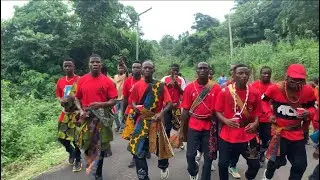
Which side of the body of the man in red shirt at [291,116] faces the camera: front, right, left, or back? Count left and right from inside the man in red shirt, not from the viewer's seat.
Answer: front

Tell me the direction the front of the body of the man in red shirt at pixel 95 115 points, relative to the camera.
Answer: toward the camera

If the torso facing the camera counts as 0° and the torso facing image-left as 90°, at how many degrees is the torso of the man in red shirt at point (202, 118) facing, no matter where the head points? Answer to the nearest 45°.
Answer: approximately 0°

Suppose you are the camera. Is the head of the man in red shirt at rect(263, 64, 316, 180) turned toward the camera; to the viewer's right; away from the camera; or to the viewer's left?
toward the camera

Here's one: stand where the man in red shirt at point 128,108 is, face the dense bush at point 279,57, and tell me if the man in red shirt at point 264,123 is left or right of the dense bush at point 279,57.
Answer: right

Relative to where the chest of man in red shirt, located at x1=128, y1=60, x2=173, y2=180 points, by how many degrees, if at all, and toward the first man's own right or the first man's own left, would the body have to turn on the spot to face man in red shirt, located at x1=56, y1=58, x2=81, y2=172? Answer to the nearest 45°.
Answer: approximately 135° to the first man's own right

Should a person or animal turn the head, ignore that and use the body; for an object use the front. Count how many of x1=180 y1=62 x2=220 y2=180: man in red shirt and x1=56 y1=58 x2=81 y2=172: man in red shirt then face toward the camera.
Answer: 2

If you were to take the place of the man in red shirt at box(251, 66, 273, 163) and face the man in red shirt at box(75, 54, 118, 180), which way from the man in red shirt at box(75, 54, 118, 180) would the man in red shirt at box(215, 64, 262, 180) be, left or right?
left

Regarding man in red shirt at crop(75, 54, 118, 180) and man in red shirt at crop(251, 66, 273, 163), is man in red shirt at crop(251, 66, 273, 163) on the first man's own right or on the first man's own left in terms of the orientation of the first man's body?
on the first man's own left

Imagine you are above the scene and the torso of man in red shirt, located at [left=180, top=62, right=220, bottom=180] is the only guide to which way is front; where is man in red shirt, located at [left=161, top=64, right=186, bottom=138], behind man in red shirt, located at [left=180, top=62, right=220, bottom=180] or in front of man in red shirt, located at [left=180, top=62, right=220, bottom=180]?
behind

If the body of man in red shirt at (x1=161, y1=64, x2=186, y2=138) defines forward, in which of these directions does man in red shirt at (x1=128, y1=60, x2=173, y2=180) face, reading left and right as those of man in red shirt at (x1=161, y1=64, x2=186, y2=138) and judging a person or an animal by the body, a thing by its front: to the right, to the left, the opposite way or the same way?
the same way

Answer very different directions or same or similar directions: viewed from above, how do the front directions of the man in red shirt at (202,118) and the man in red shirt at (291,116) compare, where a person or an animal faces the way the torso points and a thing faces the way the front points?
same or similar directions

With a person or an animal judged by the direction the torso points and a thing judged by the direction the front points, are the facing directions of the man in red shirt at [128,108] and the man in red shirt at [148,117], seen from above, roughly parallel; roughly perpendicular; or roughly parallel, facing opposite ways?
roughly parallel

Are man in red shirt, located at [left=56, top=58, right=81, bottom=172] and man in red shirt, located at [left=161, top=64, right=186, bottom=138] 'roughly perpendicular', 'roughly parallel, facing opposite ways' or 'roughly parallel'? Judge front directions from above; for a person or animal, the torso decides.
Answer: roughly parallel

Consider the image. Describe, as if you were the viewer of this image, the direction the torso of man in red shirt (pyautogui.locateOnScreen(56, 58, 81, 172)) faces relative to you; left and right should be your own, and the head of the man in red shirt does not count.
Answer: facing the viewer

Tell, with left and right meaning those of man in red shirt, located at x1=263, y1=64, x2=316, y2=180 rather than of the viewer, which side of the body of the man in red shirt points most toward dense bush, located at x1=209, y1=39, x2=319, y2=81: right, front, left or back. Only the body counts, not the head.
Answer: back

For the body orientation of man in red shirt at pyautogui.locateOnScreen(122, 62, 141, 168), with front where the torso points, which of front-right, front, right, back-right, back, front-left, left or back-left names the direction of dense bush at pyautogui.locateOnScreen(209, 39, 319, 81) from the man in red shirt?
back-left

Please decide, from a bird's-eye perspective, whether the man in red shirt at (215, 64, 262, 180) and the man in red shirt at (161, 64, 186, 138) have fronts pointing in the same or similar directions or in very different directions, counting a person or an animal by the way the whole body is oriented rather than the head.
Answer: same or similar directions
